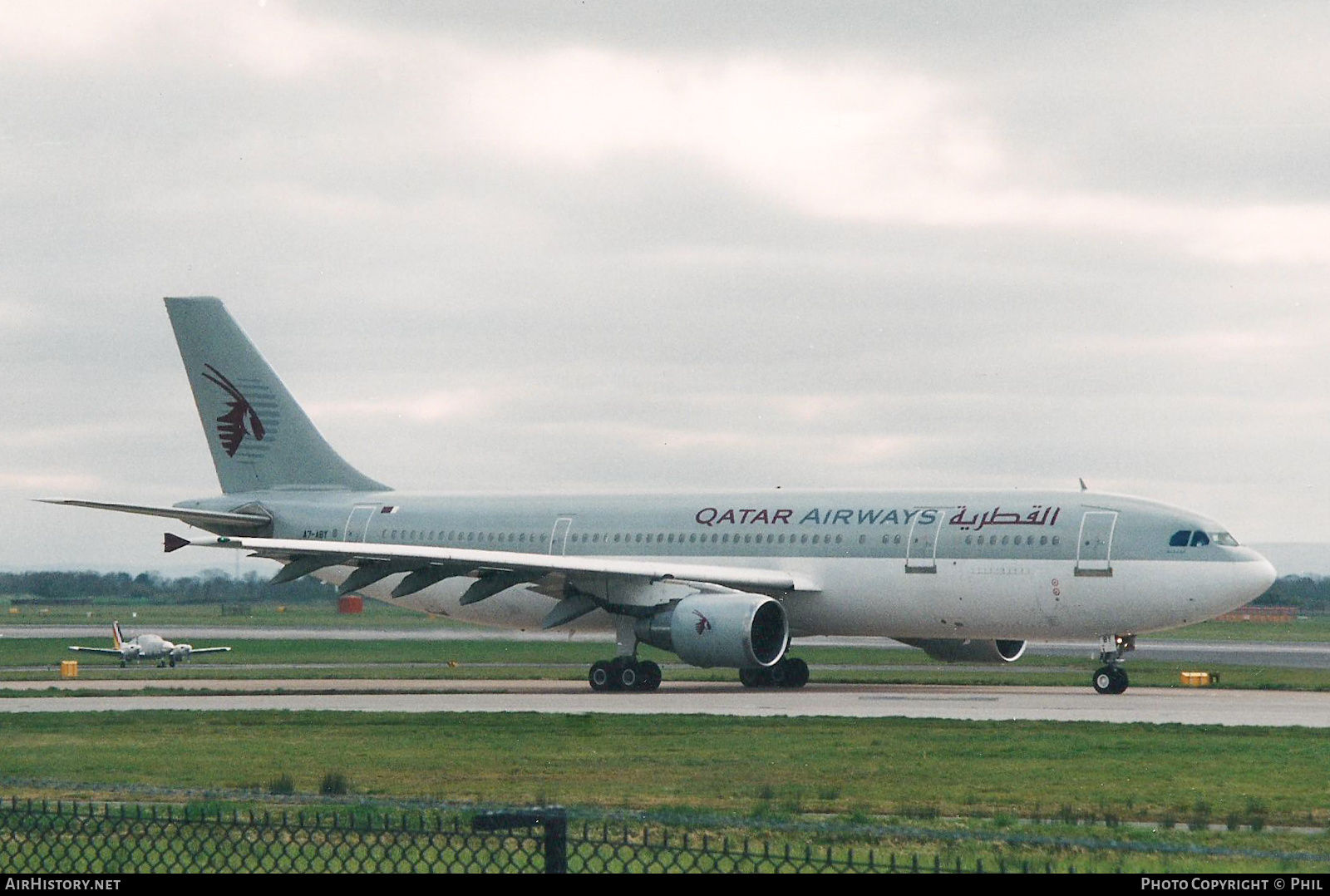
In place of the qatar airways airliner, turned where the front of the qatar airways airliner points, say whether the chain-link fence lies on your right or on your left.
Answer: on your right

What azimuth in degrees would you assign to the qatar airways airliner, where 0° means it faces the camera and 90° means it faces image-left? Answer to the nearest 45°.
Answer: approximately 315°
